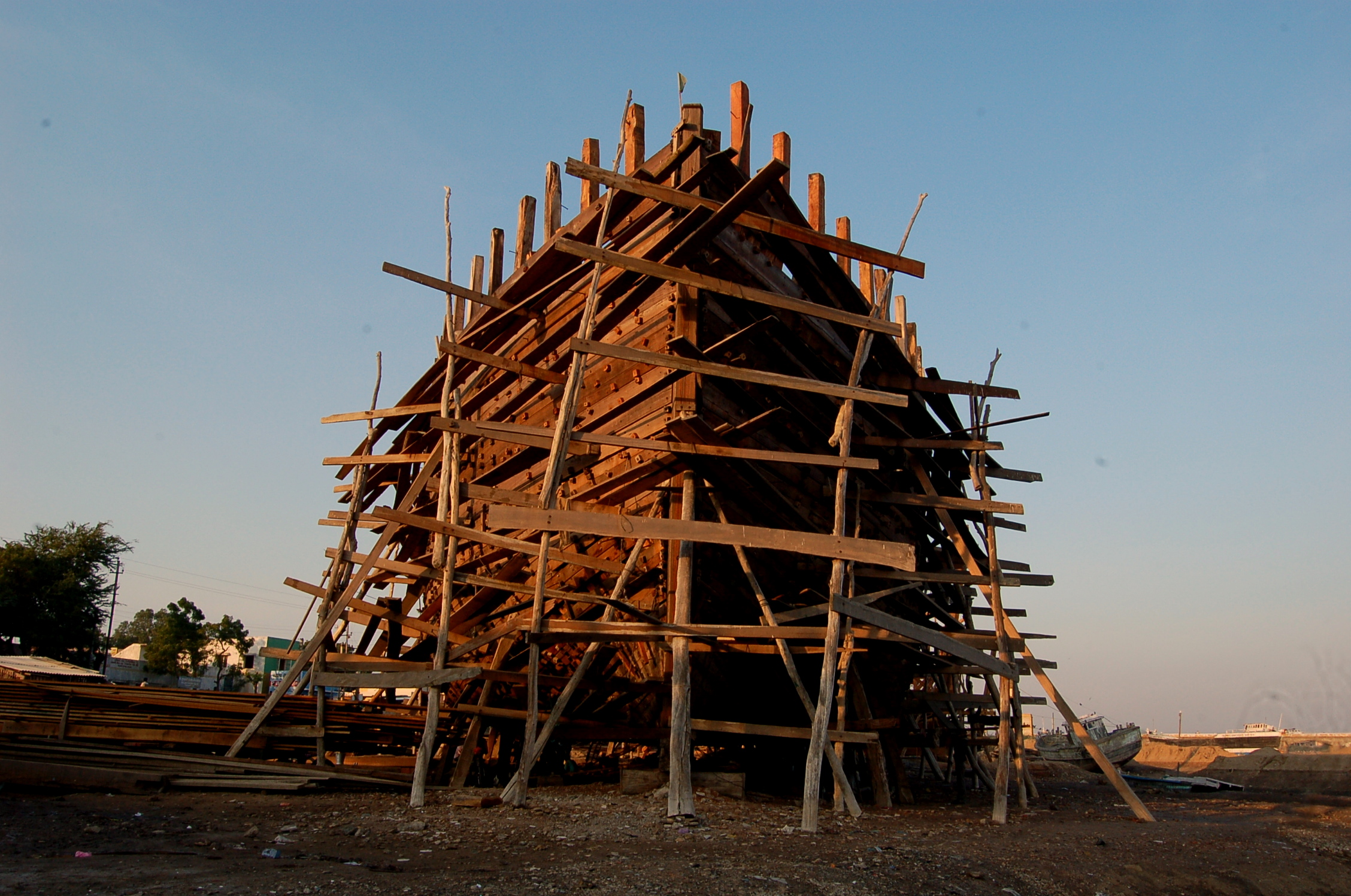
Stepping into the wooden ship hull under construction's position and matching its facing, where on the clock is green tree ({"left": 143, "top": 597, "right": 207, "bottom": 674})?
The green tree is roughly at 5 o'clock from the wooden ship hull under construction.

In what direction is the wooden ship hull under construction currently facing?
toward the camera

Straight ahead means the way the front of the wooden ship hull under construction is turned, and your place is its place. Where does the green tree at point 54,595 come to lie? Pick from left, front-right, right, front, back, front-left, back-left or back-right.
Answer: back-right

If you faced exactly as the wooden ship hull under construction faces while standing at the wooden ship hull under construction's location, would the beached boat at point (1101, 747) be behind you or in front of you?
behind
